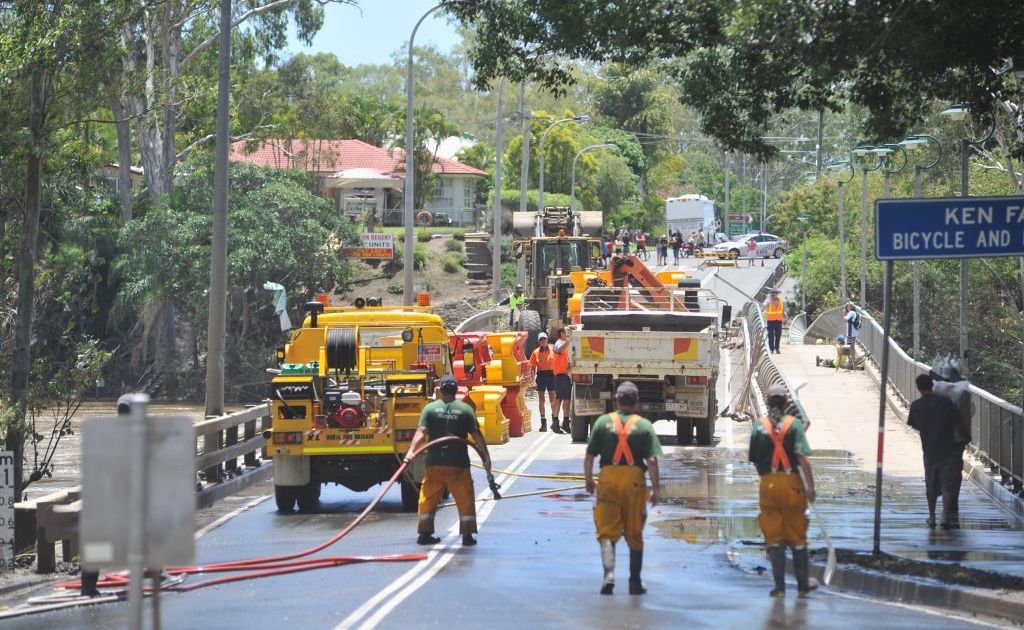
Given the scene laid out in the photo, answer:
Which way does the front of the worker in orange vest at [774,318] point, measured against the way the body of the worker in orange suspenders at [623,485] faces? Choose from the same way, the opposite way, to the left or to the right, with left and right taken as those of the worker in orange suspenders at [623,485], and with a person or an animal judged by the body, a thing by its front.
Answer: the opposite way

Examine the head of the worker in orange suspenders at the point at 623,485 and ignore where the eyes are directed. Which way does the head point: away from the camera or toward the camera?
away from the camera

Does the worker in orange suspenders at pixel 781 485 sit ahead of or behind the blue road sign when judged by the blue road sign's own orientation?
ahead

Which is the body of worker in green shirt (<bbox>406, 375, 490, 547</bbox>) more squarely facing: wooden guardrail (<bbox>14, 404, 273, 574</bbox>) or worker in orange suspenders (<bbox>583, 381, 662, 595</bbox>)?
the wooden guardrail

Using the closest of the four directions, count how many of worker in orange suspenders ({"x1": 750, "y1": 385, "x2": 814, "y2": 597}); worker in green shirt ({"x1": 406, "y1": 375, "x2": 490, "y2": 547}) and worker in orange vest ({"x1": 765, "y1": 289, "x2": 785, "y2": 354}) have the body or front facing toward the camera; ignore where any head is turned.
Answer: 1

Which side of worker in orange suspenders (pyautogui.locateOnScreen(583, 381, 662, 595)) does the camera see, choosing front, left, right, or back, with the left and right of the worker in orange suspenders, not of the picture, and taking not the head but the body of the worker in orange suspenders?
back

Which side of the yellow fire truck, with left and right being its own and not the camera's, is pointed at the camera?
back

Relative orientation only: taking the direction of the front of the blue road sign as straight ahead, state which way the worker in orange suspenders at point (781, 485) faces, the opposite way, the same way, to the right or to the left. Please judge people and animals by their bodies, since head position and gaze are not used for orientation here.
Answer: the opposite way

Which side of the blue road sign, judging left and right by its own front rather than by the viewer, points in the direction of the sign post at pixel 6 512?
right

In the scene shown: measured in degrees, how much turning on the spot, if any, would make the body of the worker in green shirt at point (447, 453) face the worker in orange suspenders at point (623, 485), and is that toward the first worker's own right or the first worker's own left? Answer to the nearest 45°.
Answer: approximately 135° to the first worker's own right

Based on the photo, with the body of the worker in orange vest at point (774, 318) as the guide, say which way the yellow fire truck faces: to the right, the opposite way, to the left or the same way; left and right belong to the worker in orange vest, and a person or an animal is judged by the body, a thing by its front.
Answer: the opposite way

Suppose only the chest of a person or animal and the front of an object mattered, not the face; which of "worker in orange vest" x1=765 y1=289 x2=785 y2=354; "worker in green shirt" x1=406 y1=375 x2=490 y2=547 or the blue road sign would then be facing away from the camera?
the worker in green shirt

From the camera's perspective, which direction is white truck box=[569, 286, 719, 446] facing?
away from the camera

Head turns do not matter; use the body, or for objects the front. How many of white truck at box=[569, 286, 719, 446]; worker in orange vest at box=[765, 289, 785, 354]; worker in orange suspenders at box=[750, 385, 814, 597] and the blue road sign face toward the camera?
2

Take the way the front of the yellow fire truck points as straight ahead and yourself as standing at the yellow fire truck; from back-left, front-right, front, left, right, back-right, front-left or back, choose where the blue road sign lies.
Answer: back-right
